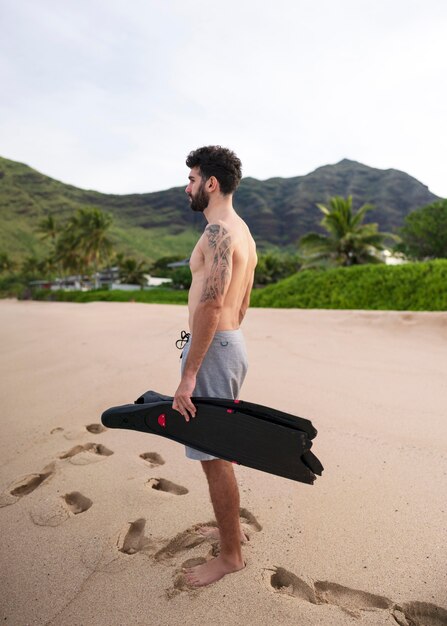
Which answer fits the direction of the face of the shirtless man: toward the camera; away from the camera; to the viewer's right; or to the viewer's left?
to the viewer's left

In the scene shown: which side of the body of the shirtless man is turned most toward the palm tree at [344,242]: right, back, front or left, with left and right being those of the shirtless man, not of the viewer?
right

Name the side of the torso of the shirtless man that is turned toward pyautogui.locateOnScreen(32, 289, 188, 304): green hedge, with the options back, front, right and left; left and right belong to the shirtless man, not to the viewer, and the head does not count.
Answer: right

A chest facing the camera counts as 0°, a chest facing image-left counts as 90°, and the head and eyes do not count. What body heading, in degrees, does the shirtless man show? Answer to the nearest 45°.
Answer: approximately 90°
